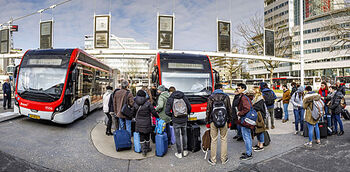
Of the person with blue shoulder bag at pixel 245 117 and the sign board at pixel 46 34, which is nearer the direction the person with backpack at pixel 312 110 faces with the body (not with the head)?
the sign board

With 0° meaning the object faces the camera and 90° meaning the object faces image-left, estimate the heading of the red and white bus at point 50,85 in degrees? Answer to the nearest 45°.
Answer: approximately 45°

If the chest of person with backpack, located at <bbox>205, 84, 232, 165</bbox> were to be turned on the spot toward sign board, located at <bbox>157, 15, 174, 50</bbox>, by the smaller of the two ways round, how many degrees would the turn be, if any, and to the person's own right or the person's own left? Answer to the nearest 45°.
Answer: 0° — they already face it

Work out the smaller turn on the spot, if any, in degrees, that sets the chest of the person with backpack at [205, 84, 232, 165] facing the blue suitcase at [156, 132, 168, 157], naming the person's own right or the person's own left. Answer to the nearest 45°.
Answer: approximately 90° to the person's own left

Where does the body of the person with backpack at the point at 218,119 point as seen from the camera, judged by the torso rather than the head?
away from the camera

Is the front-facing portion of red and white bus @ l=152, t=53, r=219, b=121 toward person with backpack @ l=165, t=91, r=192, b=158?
yes

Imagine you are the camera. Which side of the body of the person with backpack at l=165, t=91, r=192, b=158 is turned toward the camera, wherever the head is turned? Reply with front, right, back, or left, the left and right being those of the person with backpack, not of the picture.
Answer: back

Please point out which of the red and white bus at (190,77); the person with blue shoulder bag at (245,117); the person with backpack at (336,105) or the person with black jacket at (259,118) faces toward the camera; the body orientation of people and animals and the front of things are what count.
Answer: the red and white bus
